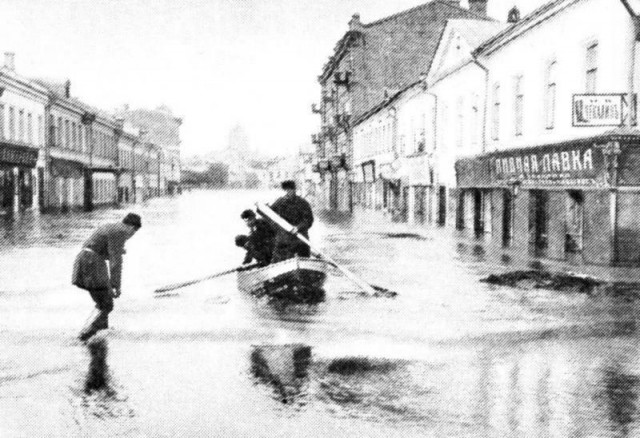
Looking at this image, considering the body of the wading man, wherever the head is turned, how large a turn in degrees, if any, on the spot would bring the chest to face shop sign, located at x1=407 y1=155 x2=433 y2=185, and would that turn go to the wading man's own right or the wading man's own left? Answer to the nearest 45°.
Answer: approximately 45° to the wading man's own left

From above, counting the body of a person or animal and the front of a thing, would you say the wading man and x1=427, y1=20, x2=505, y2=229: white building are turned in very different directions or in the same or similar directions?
very different directions

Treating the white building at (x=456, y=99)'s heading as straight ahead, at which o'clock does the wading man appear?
The wading man is roughly at 11 o'clock from the white building.

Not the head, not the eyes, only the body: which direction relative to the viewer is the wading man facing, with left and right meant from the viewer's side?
facing to the right of the viewer

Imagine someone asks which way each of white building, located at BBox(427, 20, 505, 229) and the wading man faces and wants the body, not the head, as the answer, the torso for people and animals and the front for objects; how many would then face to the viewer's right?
1

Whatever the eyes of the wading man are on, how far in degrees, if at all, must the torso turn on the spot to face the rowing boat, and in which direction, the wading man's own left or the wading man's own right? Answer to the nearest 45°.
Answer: approximately 45° to the wading man's own left

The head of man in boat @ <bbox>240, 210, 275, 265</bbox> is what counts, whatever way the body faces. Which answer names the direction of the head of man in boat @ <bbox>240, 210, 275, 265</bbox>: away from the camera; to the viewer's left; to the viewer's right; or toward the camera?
to the viewer's left

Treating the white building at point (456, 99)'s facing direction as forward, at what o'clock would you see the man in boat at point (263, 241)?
The man in boat is roughly at 11 o'clock from the white building.

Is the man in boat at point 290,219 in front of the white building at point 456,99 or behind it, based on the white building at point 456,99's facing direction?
in front
